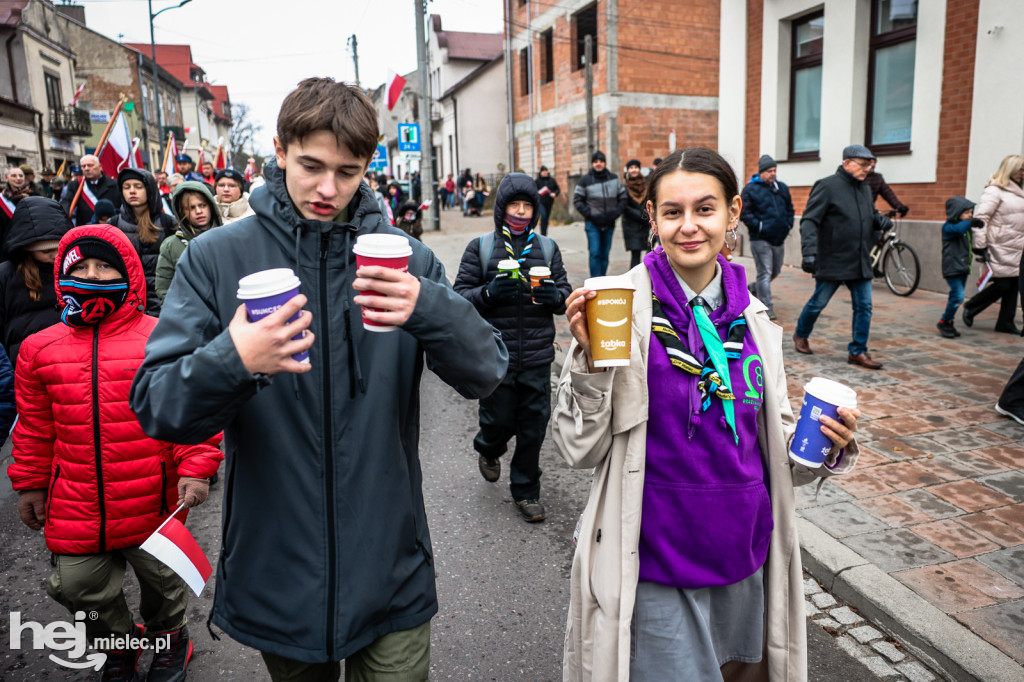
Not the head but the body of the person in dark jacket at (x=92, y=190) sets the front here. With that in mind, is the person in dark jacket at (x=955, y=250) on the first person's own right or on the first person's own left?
on the first person's own left

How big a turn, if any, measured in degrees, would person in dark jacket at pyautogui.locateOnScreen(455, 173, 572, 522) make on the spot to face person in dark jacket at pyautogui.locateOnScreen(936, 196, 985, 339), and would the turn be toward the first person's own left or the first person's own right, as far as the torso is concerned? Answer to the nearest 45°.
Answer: approximately 135° to the first person's own left

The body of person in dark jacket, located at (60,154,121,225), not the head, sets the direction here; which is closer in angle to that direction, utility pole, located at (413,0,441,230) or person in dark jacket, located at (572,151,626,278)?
the person in dark jacket

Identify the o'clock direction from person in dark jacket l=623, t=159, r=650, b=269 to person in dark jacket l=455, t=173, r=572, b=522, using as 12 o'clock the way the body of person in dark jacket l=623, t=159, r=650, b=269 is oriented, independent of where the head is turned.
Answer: person in dark jacket l=455, t=173, r=572, b=522 is roughly at 12 o'clock from person in dark jacket l=623, t=159, r=650, b=269.

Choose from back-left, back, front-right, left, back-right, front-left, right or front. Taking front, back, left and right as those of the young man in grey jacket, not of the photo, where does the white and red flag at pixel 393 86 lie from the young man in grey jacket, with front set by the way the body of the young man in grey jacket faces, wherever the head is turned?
back

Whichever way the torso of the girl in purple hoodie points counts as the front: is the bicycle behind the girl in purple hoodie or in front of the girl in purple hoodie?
behind

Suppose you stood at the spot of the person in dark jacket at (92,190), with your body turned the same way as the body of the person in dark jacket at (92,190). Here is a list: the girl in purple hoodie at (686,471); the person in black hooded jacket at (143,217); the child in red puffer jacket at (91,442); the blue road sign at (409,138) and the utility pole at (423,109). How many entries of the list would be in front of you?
3

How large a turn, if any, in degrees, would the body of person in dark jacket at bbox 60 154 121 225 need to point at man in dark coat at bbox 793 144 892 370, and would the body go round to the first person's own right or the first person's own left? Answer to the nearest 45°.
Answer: approximately 45° to the first person's own left
